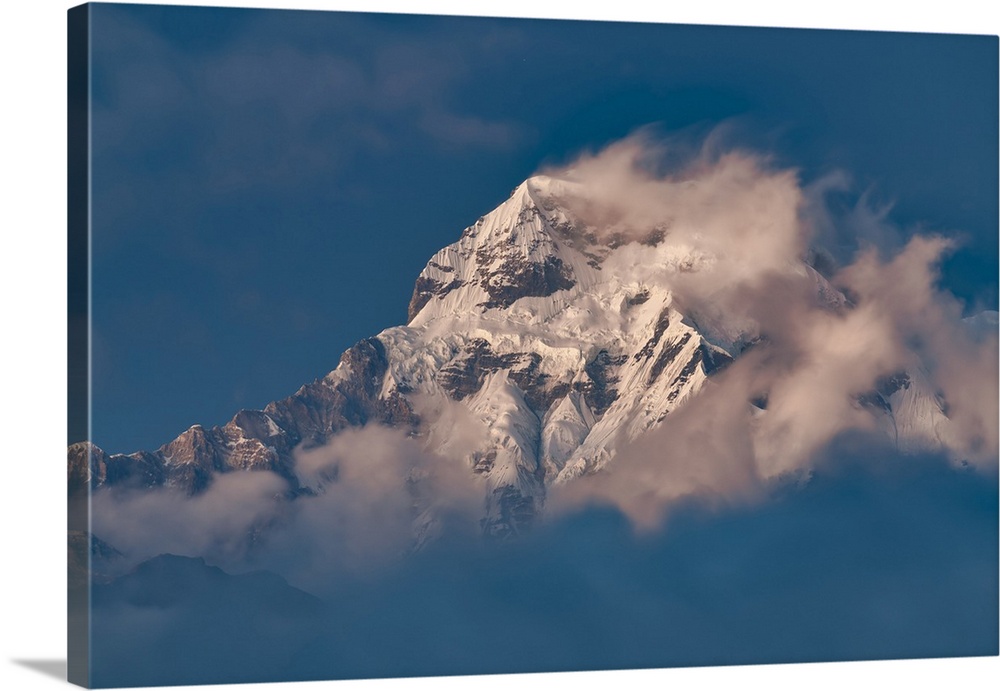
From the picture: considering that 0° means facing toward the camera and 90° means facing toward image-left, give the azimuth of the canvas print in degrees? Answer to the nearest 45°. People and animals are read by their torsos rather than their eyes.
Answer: approximately 315°
